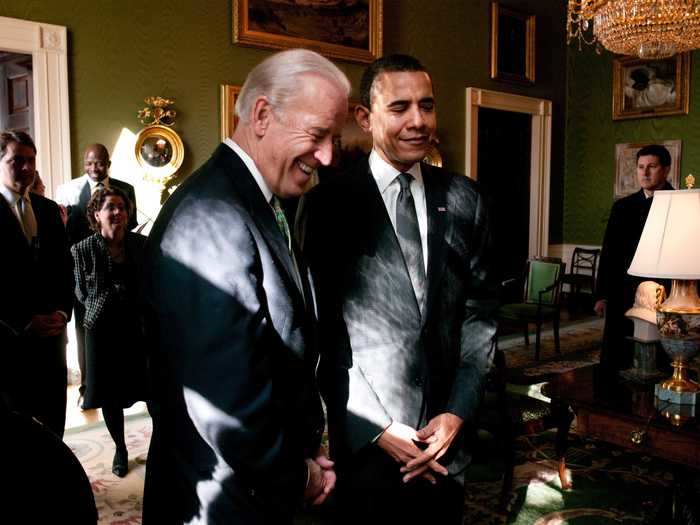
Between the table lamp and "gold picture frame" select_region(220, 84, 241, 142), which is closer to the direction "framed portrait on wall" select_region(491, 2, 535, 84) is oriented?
the table lamp

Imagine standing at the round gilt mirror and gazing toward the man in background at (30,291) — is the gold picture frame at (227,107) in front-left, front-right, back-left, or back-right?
back-left

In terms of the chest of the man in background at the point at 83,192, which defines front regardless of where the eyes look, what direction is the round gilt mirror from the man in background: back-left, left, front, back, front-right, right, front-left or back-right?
back-left

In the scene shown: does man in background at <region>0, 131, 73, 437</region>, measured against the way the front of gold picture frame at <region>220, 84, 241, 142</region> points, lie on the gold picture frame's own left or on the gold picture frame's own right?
on the gold picture frame's own right

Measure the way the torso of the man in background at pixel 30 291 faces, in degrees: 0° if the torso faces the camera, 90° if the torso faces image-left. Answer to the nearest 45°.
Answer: approximately 315°

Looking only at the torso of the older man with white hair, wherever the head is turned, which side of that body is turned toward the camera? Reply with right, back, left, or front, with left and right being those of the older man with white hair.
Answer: right

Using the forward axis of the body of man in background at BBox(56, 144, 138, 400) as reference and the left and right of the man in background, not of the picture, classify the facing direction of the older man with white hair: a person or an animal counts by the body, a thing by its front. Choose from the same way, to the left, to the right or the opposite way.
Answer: to the left

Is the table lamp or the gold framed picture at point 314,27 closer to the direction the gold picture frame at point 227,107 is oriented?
the table lamp

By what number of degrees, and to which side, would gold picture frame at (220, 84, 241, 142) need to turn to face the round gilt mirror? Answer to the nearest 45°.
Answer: approximately 90° to its right

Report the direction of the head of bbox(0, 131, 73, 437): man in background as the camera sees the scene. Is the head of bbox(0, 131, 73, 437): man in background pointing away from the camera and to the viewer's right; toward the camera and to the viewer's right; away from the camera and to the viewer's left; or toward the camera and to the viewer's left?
toward the camera and to the viewer's right

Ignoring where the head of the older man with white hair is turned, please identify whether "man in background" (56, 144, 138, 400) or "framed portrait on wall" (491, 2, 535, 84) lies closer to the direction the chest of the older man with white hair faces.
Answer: the framed portrait on wall

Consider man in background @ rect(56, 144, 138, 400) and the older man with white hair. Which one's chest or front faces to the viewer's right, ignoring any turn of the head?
the older man with white hair
